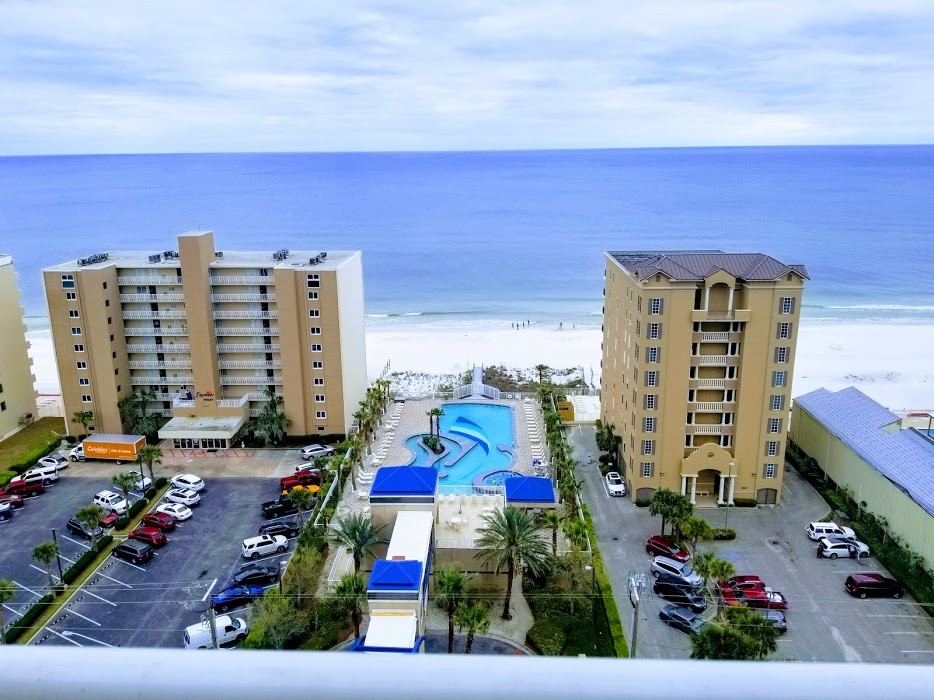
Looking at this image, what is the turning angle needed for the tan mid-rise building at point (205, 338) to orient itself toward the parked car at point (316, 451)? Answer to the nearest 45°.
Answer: approximately 45° to its left

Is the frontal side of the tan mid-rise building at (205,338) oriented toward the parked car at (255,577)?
yes

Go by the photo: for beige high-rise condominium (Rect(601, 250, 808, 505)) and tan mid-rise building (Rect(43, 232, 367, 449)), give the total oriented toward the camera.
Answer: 2

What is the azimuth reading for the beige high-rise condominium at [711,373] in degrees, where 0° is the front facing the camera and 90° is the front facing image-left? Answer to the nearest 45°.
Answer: approximately 0°

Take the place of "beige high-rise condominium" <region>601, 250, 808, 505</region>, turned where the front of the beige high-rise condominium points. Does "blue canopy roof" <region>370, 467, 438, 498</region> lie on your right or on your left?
on your right

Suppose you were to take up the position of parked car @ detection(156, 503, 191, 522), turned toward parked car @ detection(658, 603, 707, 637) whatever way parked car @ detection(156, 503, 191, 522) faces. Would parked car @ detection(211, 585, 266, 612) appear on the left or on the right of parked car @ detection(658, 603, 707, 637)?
right

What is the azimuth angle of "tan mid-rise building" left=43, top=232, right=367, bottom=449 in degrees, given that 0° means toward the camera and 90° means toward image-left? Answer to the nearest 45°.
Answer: approximately 0°

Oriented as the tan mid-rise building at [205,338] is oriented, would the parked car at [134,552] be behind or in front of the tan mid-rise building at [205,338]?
in front

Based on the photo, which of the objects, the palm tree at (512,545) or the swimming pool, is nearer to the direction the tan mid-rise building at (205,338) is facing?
the palm tree

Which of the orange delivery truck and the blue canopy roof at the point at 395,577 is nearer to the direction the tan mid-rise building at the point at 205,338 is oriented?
the blue canopy roof

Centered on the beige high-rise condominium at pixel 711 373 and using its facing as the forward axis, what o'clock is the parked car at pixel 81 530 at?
The parked car is roughly at 2 o'clock from the beige high-rise condominium.
